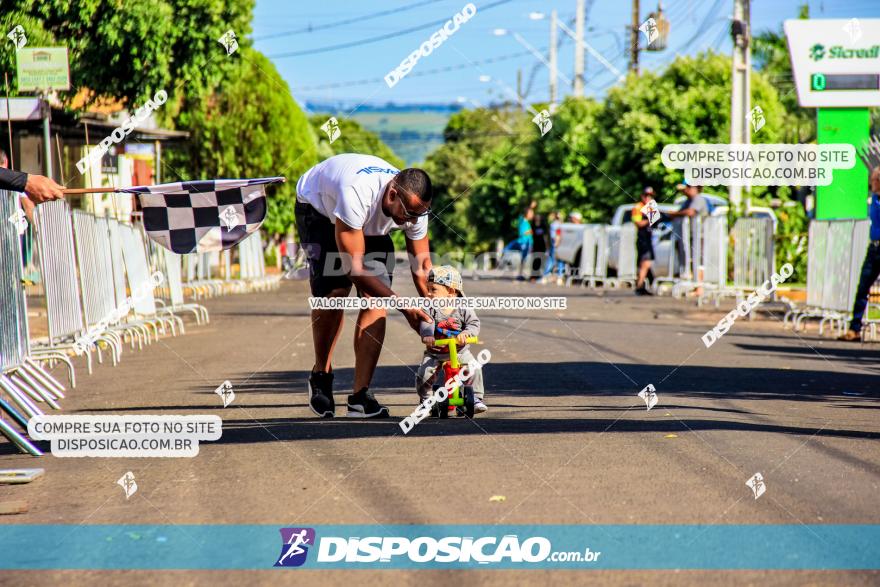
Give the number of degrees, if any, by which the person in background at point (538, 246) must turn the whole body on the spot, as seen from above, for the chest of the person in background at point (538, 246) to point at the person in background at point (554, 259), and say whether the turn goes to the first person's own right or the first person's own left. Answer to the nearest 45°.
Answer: approximately 135° to the first person's own left

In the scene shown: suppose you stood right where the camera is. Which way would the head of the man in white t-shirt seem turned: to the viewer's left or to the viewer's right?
to the viewer's right

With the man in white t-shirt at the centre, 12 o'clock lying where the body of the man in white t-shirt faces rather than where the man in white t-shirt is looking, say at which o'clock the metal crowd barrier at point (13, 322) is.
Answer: The metal crowd barrier is roughly at 5 o'clock from the man in white t-shirt.

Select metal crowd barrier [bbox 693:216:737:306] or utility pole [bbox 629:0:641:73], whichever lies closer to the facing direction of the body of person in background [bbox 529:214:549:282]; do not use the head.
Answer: the metal crowd barrier

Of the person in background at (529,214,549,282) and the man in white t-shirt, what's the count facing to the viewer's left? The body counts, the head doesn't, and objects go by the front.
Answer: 0

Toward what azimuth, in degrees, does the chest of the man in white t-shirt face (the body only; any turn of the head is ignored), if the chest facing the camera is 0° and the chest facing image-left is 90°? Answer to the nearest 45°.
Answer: approximately 315°

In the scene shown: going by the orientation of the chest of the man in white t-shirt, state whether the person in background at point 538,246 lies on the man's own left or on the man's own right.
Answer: on the man's own left

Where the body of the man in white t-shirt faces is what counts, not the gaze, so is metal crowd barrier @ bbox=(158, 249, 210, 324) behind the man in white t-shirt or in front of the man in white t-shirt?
behind

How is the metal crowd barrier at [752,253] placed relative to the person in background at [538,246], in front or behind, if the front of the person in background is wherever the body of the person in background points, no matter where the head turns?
in front

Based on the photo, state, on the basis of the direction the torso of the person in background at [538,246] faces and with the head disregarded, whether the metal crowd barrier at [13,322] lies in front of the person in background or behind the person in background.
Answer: in front

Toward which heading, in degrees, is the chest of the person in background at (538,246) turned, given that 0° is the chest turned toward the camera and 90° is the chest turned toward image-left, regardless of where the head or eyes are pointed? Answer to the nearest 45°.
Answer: approximately 0°
